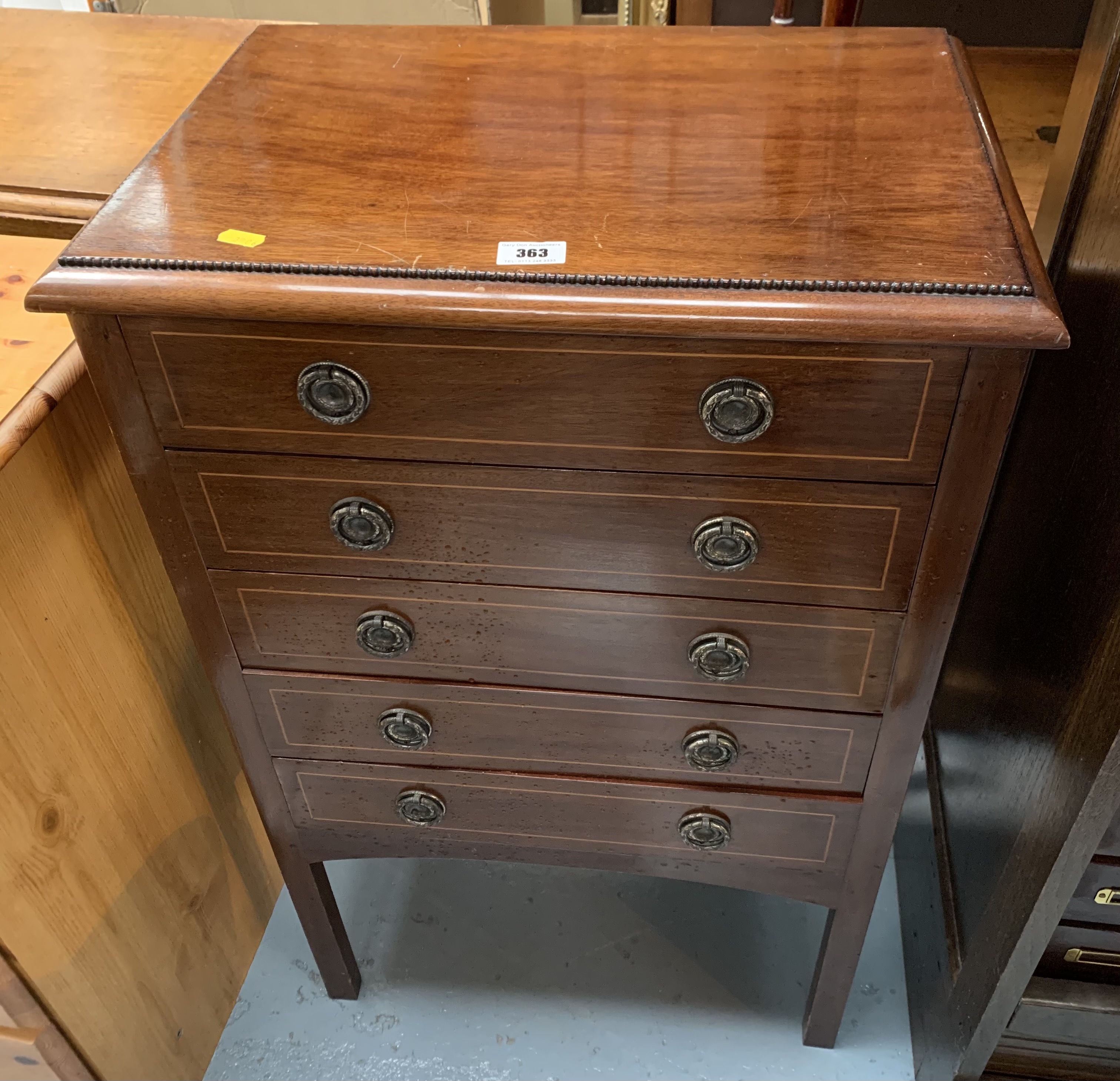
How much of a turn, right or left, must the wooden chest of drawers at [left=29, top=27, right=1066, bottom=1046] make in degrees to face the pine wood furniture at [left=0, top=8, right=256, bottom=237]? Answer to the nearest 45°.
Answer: approximately 135° to its right

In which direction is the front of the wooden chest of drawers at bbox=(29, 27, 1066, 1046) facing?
toward the camera
